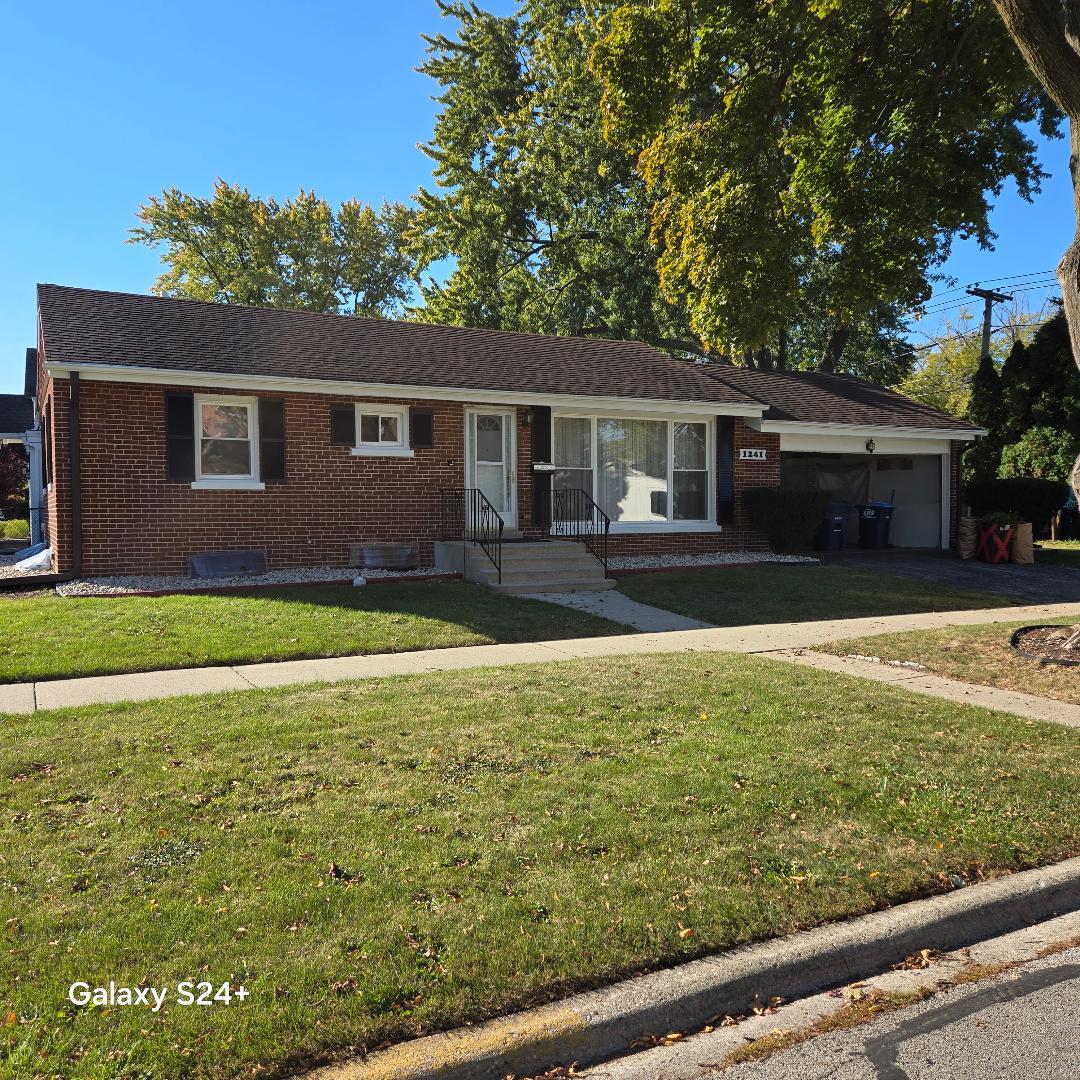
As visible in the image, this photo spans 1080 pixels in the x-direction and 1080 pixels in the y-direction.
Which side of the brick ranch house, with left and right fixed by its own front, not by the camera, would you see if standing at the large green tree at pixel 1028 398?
left

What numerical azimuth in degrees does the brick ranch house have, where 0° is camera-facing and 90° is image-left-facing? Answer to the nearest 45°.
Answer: approximately 315°

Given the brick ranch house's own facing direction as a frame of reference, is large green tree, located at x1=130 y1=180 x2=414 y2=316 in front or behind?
behind

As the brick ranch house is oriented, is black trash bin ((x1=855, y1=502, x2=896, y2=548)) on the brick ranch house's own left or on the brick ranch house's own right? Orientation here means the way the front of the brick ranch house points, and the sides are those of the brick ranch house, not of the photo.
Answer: on the brick ranch house's own left
